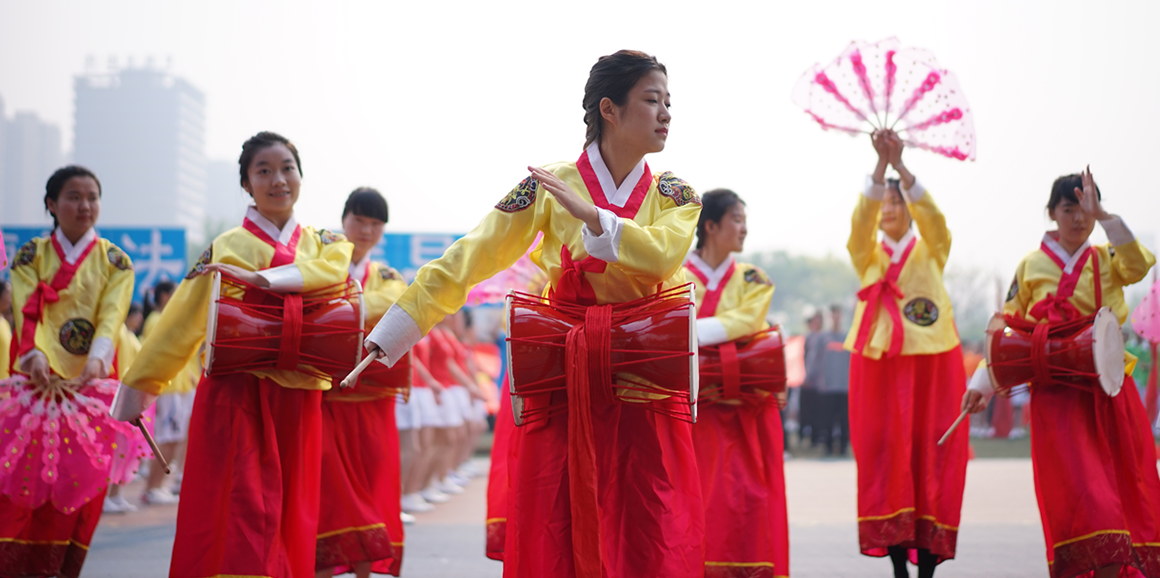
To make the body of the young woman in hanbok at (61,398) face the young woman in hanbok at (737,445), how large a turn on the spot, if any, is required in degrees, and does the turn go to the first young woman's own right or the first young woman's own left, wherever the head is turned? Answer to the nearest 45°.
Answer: approximately 45° to the first young woman's own left

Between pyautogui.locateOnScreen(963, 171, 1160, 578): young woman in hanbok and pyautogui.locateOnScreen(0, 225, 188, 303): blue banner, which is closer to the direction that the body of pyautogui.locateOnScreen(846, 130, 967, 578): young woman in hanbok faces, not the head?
the young woman in hanbok

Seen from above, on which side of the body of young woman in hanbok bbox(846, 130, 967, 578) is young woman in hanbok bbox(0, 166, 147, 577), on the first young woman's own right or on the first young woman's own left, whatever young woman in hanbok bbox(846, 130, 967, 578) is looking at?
on the first young woman's own right

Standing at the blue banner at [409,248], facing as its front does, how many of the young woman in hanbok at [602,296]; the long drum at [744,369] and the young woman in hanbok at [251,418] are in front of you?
3

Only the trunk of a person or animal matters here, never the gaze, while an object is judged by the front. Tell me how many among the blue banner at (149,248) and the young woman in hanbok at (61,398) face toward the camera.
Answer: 2
